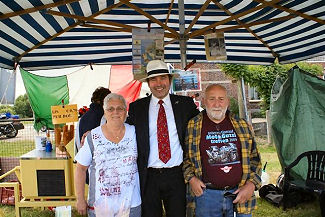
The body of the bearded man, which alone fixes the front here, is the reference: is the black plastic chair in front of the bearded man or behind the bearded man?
behind

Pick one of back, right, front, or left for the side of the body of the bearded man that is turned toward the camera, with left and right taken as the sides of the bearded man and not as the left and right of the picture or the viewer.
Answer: front

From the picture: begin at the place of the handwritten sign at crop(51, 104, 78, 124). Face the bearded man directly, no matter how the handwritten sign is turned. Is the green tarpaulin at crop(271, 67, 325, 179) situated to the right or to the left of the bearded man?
left

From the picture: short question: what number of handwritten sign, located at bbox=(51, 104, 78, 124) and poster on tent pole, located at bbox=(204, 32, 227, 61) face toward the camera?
2

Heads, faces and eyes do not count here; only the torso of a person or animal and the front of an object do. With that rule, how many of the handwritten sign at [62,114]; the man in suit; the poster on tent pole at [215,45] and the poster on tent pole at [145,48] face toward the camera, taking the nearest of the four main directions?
4

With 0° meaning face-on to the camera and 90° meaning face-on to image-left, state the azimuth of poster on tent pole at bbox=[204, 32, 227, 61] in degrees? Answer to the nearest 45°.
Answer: approximately 0°

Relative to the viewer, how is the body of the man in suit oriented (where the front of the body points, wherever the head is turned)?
toward the camera

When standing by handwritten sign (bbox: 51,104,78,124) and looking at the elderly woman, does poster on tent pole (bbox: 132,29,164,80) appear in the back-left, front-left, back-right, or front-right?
front-left

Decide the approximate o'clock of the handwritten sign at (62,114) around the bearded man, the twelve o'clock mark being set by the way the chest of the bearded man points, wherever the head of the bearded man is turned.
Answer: The handwritten sign is roughly at 4 o'clock from the bearded man.
